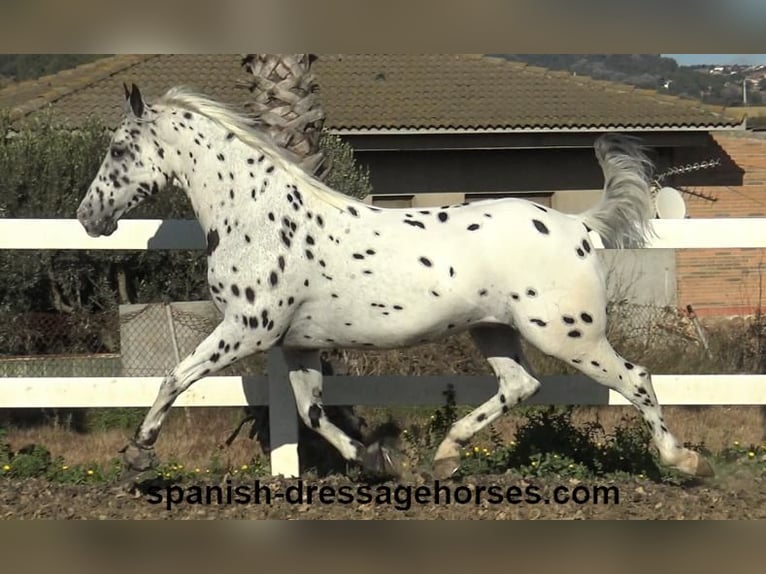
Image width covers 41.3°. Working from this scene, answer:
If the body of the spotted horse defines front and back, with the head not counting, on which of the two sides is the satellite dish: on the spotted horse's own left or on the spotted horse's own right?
on the spotted horse's own right

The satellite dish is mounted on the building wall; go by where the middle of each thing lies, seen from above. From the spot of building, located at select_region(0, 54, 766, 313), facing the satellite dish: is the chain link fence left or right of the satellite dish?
right

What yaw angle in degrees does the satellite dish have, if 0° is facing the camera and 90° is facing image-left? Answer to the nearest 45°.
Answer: approximately 0°

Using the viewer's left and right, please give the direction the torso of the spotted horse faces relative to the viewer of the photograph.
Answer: facing to the left of the viewer

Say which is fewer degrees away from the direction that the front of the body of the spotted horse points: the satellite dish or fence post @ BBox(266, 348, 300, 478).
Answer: the fence post

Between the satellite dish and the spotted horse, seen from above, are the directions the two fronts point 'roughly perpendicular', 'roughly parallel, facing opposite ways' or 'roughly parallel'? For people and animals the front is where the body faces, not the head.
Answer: roughly perpendicular

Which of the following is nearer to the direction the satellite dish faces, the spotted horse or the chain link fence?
the spotted horse

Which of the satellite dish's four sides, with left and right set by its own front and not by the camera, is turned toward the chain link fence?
front

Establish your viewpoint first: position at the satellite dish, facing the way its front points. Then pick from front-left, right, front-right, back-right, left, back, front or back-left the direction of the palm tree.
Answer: front-right

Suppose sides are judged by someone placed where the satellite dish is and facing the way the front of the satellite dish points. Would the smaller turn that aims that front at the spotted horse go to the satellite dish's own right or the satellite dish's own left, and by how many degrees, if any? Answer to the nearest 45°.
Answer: approximately 45° to the satellite dish's own right

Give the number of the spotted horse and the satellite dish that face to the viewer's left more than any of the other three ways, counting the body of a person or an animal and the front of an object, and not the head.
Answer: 1

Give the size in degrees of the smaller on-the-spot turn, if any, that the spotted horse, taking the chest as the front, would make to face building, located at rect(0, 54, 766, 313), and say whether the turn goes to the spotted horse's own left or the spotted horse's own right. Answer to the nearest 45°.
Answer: approximately 90° to the spotted horse's own right
